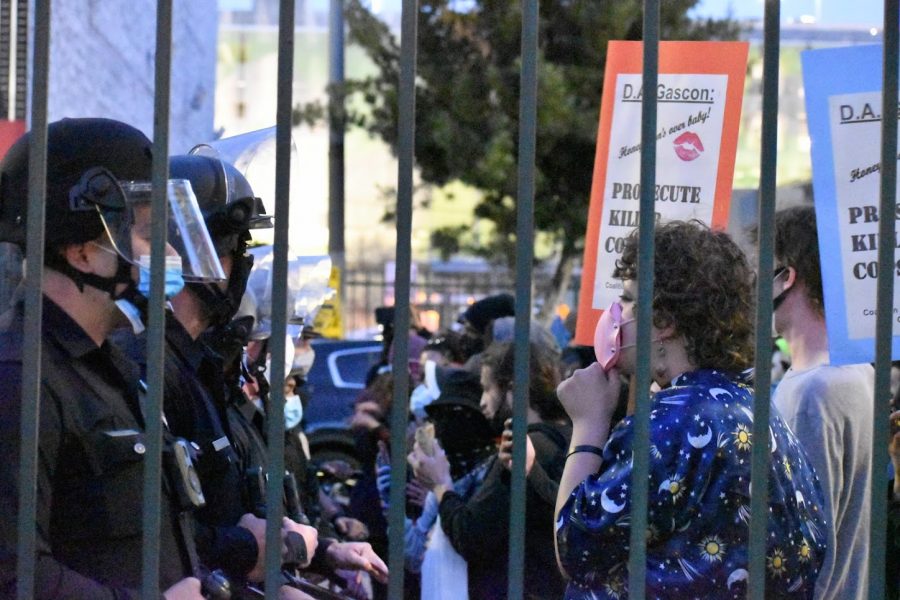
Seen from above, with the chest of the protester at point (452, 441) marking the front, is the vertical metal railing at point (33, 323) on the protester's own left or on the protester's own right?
on the protester's own left

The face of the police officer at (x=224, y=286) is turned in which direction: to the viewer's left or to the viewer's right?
to the viewer's right

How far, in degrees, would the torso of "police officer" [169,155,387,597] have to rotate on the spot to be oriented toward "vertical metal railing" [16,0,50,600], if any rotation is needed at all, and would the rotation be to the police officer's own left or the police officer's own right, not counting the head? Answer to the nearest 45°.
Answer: approximately 90° to the police officer's own right

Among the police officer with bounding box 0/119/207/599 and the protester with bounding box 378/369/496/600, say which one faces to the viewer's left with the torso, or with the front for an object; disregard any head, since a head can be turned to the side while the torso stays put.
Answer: the protester

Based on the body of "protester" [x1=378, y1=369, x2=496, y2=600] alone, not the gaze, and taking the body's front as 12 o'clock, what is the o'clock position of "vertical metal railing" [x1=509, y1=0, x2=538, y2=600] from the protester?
The vertical metal railing is roughly at 9 o'clock from the protester.

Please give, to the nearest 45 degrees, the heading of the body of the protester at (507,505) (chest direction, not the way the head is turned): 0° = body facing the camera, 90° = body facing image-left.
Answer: approximately 90°

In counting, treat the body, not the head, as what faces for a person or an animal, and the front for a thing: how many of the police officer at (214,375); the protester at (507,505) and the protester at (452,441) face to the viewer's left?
2

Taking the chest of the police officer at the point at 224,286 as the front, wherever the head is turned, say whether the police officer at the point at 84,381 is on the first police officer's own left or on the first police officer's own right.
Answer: on the first police officer's own right

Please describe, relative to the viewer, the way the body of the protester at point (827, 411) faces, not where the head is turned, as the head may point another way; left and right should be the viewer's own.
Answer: facing away from the viewer and to the left of the viewer

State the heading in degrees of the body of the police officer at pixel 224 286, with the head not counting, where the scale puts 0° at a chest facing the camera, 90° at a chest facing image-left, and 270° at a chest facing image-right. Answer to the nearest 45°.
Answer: approximately 270°

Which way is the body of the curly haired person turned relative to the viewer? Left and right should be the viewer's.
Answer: facing away from the viewer and to the left of the viewer

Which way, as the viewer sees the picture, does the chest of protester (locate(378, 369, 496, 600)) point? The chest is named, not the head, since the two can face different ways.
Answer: to the viewer's left
